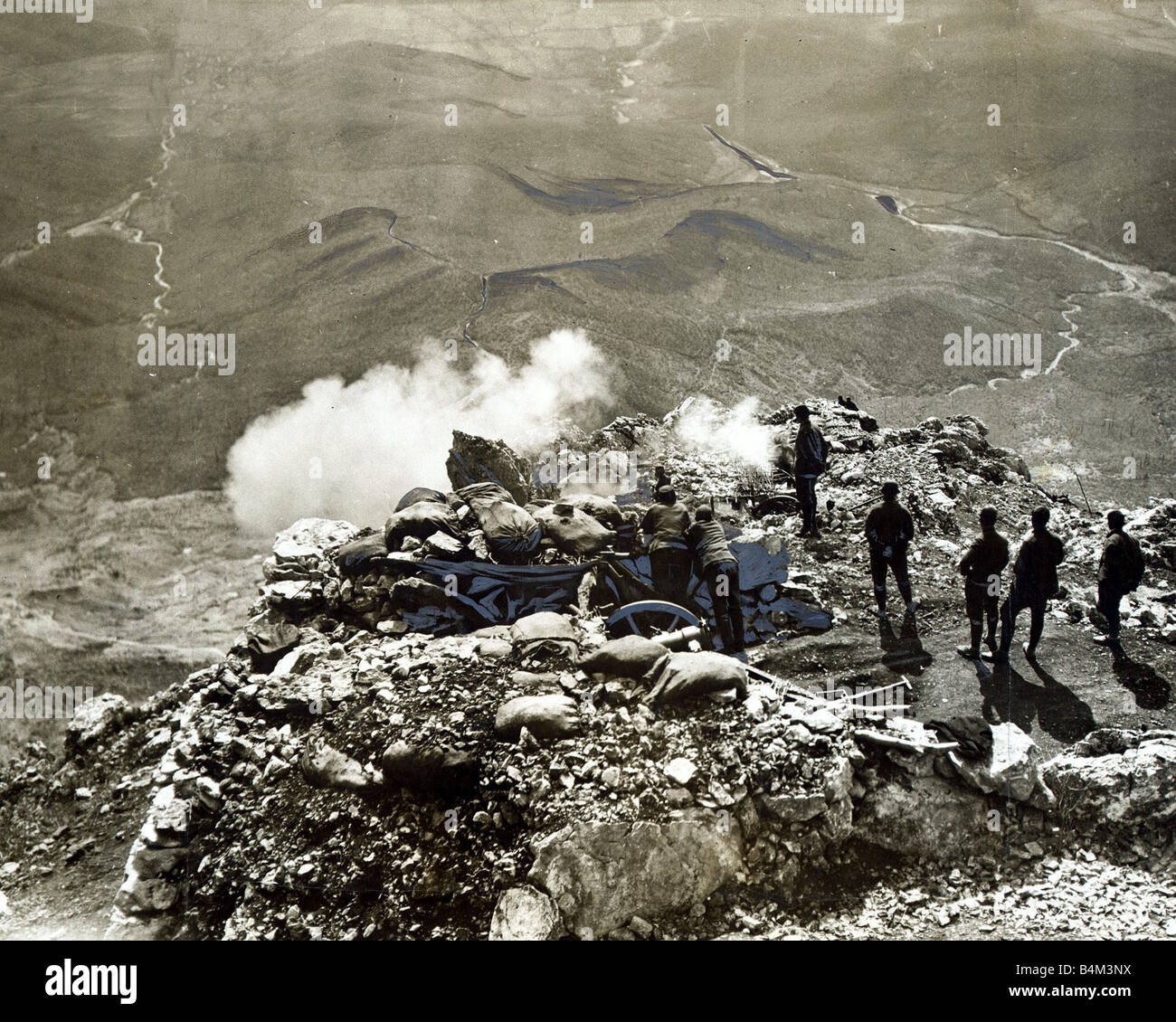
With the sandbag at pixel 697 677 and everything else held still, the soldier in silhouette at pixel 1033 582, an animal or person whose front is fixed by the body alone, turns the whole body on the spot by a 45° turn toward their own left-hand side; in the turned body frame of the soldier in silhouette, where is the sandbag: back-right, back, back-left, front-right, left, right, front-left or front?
front-left

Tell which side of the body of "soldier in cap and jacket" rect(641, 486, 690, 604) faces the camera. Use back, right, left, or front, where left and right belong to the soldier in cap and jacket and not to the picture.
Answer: back

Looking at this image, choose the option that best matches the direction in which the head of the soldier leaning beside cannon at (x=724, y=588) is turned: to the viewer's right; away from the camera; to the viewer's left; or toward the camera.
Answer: away from the camera

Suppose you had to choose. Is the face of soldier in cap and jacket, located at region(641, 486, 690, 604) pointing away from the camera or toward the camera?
away from the camera

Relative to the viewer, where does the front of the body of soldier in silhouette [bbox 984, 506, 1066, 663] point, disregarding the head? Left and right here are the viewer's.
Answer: facing away from the viewer and to the left of the viewer

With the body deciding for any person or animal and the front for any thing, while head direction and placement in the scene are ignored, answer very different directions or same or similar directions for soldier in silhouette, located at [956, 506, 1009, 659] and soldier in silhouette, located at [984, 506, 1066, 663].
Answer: same or similar directions

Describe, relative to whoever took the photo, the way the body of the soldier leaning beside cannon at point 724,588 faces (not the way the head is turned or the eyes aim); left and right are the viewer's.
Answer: facing away from the viewer and to the left of the viewer

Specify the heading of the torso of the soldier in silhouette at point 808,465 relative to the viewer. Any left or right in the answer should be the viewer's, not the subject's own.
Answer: facing to the left of the viewer

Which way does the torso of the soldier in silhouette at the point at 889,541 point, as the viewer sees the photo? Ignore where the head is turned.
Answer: away from the camera

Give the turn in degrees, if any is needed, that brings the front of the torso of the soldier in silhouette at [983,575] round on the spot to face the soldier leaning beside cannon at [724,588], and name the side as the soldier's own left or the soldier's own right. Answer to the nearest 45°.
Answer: approximately 45° to the soldier's own left
